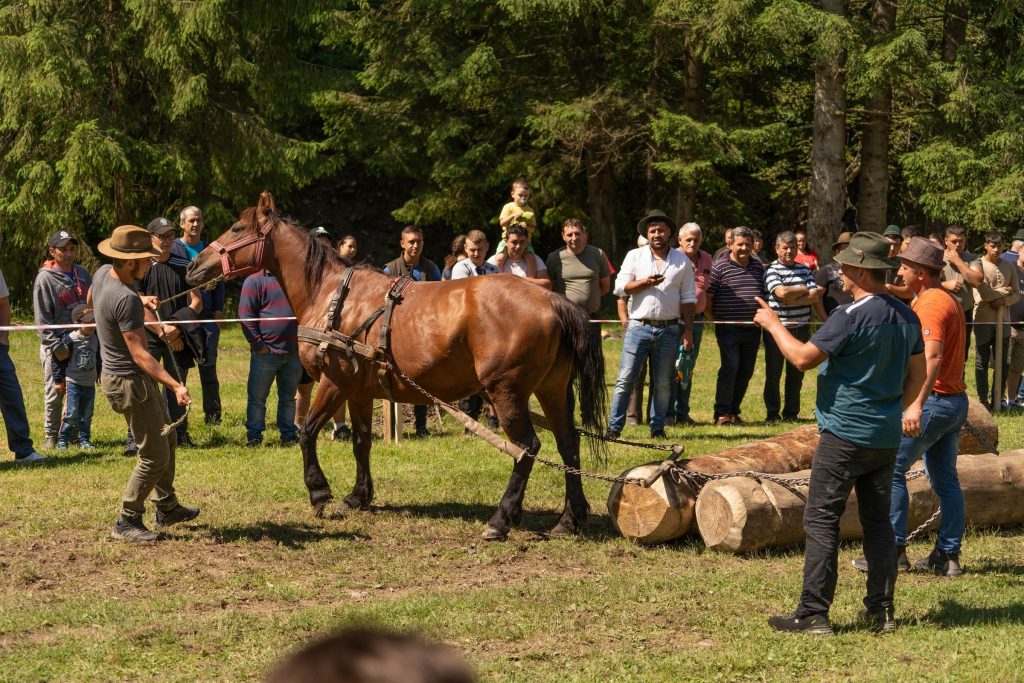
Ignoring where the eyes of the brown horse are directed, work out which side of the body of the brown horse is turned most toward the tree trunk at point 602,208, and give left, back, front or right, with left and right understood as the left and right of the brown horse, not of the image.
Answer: right

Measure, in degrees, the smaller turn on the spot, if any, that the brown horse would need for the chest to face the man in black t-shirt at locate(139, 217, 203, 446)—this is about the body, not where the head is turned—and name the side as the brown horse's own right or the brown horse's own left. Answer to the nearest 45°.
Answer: approximately 45° to the brown horse's own right

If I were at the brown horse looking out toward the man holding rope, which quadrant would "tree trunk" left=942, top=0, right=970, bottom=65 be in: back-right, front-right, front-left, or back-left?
back-right

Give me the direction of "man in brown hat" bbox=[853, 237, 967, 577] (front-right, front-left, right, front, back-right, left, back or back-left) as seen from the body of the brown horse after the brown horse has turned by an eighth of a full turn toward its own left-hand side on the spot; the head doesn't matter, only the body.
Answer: left

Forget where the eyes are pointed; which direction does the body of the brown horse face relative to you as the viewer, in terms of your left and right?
facing to the left of the viewer

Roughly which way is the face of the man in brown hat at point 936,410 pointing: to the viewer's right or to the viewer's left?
to the viewer's left

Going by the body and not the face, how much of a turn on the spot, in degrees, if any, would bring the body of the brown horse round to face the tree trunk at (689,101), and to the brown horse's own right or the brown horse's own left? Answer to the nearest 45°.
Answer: approximately 90° to the brown horse's own right

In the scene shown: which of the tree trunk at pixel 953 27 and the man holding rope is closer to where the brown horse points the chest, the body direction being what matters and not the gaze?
the man holding rope

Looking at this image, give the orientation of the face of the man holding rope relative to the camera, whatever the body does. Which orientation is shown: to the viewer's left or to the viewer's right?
to the viewer's right

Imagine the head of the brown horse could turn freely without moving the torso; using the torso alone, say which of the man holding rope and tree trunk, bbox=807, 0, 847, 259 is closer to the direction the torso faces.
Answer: the man holding rope

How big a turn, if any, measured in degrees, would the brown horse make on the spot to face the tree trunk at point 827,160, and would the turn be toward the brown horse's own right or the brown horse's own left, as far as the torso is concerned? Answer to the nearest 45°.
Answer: approximately 135° to the brown horse's own right

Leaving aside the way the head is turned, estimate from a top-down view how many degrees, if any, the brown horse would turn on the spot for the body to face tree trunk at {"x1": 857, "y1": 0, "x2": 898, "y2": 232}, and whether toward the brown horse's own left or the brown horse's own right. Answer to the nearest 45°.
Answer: approximately 135° to the brown horse's own right
